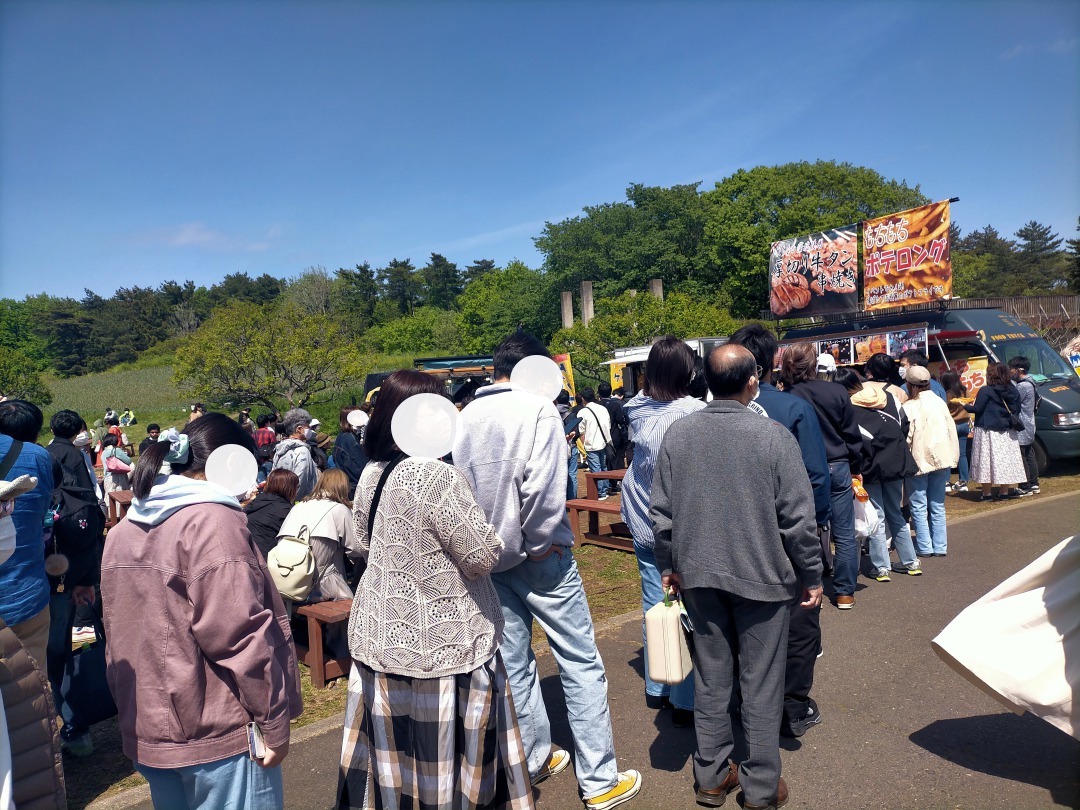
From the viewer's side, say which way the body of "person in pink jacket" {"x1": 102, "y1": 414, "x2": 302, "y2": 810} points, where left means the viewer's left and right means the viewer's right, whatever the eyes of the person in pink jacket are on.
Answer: facing away from the viewer and to the right of the viewer

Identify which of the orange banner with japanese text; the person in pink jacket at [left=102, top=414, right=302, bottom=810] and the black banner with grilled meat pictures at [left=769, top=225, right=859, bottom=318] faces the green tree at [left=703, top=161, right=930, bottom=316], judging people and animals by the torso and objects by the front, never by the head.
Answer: the person in pink jacket

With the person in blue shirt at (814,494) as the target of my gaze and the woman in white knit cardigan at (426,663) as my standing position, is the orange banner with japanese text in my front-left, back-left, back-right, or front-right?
front-left

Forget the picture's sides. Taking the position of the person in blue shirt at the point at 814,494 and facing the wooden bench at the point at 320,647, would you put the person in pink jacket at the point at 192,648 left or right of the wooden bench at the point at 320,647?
left

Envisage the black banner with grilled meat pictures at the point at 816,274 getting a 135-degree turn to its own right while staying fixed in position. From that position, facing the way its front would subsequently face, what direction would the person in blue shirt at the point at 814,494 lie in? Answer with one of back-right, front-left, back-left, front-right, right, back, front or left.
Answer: back

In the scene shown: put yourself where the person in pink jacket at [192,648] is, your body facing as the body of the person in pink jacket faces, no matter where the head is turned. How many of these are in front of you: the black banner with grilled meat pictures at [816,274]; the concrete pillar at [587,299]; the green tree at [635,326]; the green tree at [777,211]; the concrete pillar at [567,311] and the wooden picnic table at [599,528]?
6

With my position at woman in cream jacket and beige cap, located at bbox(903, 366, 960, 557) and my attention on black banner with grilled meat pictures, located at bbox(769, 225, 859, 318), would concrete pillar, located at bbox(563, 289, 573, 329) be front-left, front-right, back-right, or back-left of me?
front-left

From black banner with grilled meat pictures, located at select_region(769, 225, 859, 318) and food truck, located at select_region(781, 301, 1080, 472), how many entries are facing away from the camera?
0

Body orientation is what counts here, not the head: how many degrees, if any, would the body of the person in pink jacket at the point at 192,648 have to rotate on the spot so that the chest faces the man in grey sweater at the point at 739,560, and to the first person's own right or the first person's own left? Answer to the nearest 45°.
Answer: approximately 45° to the first person's own right

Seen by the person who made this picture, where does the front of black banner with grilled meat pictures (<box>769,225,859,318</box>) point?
facing the viewer and to the left of the viewer

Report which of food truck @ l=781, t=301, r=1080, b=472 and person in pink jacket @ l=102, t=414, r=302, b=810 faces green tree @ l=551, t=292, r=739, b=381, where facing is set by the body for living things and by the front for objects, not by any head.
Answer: the person in pink jacket

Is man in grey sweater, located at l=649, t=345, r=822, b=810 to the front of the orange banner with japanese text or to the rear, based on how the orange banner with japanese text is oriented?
to the front

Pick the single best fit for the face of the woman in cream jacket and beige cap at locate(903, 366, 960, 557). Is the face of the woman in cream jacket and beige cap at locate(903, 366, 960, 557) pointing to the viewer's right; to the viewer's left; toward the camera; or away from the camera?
away from the camera

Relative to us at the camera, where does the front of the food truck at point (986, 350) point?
facing the viewer and to the right of the viewer

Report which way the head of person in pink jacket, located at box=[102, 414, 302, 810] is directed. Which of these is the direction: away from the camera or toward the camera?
away from the camera

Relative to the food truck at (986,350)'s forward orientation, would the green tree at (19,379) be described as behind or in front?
behind

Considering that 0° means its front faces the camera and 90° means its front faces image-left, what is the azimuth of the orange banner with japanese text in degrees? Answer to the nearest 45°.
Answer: approximately 45°
